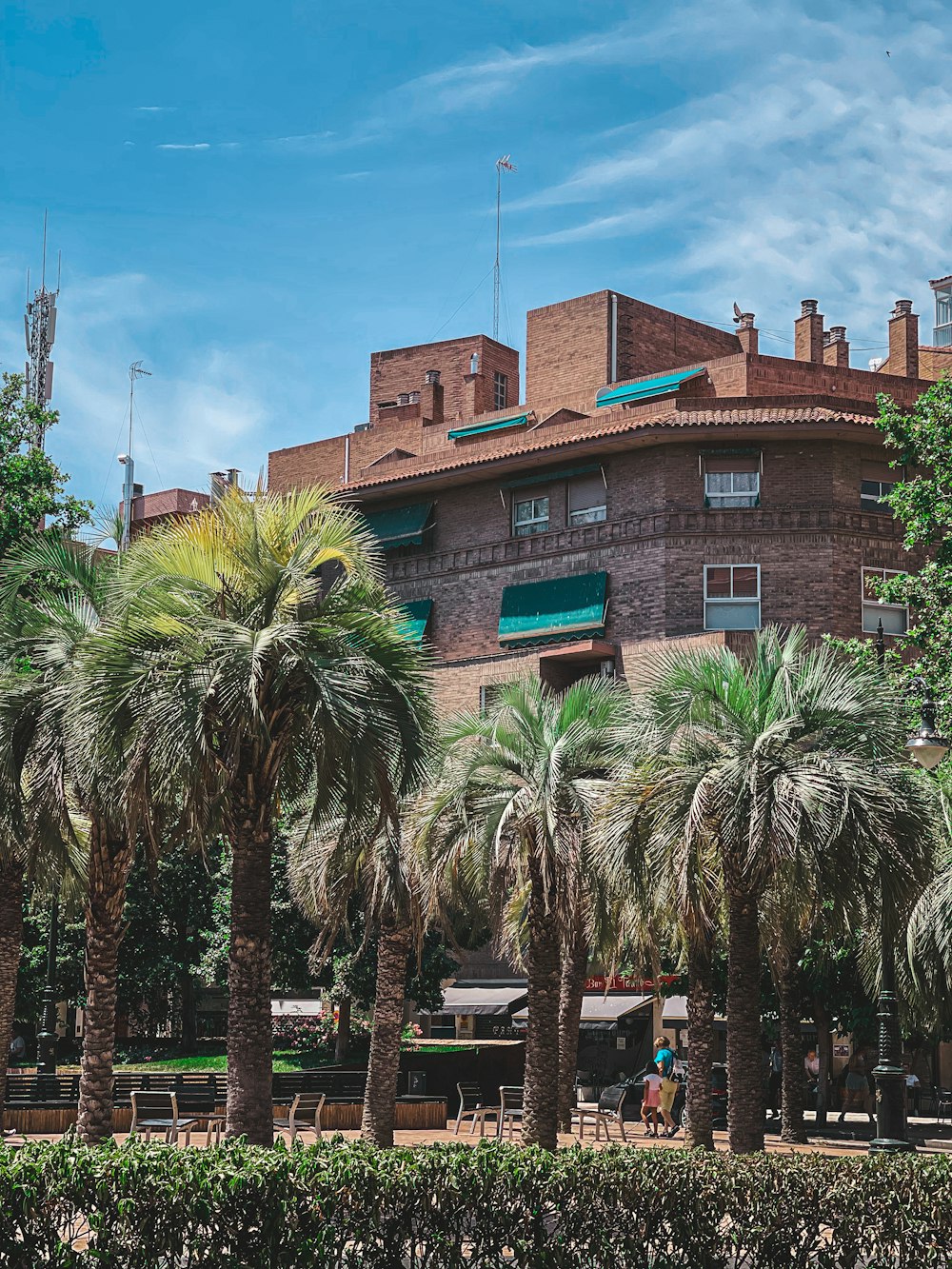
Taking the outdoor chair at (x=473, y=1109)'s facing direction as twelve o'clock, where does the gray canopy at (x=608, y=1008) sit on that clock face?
The gray canopy is roughly at 8 o'clock from the outdoor chair.

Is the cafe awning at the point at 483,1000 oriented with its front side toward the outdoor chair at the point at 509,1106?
yes

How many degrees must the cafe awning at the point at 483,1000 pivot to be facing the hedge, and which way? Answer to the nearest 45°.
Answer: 0° — it already faces it

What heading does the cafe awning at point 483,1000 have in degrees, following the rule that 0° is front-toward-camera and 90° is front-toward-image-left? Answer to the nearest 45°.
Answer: approximately 0°

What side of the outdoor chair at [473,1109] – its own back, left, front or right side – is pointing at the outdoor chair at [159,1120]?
right

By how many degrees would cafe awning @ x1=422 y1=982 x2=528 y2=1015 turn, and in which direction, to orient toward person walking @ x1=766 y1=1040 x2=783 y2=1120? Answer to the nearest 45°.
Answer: approximately 45° to its left

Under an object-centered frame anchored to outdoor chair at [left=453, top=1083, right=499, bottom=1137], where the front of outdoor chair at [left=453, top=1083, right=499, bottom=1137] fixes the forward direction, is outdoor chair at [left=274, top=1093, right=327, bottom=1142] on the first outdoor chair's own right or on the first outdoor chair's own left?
on the first outdoor chair's own right
